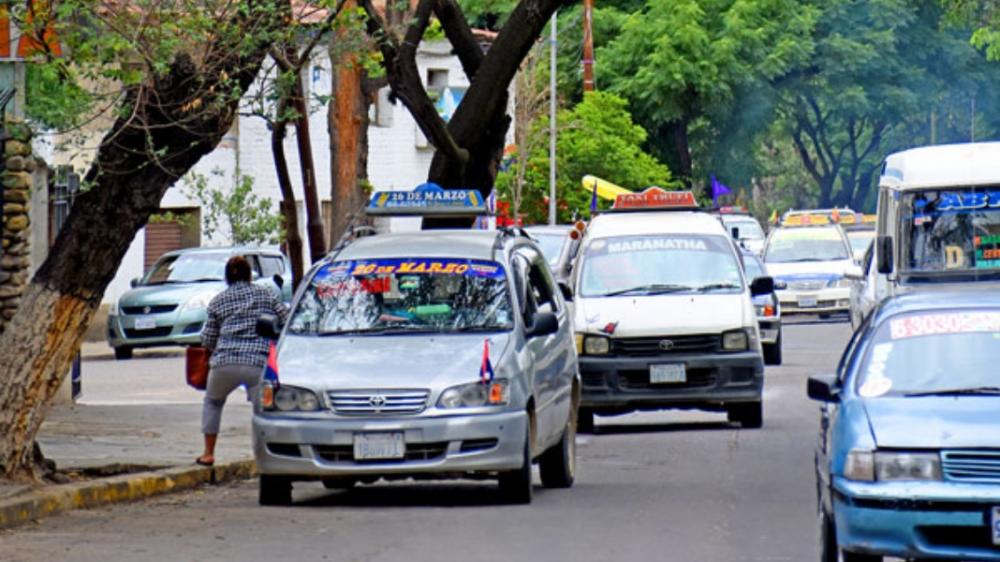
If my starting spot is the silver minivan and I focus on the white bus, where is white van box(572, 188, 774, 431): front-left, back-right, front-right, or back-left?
front-left

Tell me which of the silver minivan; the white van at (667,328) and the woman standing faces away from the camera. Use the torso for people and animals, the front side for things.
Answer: the woman standing

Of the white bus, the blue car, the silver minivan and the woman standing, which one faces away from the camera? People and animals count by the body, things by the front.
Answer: the woman standing

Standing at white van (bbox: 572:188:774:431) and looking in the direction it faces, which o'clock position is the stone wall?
The stone wall is roughly at 3 o'clock from the white van.

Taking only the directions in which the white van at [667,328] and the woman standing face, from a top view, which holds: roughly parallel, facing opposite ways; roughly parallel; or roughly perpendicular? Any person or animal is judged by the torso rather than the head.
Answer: roughly parallel, facing opposite ways

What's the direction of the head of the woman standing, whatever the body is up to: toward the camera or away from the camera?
away from the camera

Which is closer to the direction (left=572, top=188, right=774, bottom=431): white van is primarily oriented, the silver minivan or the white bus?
the silver minivan

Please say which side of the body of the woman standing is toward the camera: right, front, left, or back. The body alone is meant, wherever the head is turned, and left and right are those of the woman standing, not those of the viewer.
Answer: back

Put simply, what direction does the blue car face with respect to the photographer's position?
facing the viewer

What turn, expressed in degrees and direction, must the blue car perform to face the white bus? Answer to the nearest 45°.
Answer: approximately 180°

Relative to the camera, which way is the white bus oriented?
toward the camera

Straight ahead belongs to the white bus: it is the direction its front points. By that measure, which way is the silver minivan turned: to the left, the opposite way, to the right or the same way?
the same way

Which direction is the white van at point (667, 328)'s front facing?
toward the camera

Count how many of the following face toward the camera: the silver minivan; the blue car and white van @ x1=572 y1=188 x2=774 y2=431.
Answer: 3

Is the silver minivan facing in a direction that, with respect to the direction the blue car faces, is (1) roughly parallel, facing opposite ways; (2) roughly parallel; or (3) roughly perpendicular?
roughly parallel
